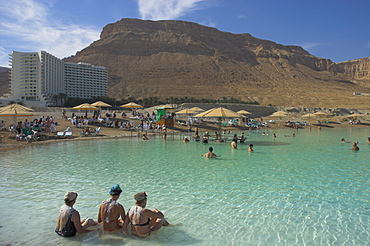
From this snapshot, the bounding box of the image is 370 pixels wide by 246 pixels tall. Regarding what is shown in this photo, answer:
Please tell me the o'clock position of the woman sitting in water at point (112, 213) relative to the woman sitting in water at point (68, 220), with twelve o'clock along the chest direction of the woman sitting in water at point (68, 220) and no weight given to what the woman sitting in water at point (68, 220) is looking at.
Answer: the woman sitting in water at point (112, 213) is roughly at 2 o'clock from the woman sitting in water at point (68, 220).

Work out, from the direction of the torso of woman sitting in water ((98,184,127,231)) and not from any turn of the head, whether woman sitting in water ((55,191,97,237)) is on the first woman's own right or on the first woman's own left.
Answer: on the first woman's own left

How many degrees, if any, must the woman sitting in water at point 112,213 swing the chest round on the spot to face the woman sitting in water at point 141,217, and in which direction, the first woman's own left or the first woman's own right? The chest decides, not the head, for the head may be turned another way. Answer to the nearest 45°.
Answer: approximately 90° to the first woman's own right

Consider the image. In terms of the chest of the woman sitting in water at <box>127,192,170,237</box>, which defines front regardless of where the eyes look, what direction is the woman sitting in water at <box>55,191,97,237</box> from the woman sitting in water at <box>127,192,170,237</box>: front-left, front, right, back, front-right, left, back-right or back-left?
back-left

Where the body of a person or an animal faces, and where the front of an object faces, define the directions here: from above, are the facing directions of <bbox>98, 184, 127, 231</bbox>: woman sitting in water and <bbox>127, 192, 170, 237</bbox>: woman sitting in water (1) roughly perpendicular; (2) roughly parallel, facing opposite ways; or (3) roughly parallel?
roughly parallel

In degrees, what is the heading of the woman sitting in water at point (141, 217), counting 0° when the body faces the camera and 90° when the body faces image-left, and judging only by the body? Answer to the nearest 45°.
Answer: approximately 225°

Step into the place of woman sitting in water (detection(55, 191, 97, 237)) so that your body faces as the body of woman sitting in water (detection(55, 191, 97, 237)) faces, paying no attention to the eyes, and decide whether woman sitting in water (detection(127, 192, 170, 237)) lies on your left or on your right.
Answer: on your right

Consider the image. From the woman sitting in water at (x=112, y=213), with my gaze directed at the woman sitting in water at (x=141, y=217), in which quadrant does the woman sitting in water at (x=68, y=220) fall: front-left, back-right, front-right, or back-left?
back-right

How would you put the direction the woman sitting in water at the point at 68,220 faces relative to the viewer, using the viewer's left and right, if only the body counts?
facing away from the viewer and to the right of the viewer

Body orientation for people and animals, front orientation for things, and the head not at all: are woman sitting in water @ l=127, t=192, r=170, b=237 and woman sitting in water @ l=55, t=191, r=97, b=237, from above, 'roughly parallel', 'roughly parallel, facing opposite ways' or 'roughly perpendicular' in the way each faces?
roughly parallel

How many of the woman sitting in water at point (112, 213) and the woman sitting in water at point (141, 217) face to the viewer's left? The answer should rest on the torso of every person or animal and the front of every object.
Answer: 0

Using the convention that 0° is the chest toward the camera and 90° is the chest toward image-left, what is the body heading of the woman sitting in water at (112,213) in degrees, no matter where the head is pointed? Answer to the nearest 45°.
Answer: approximately 225°
